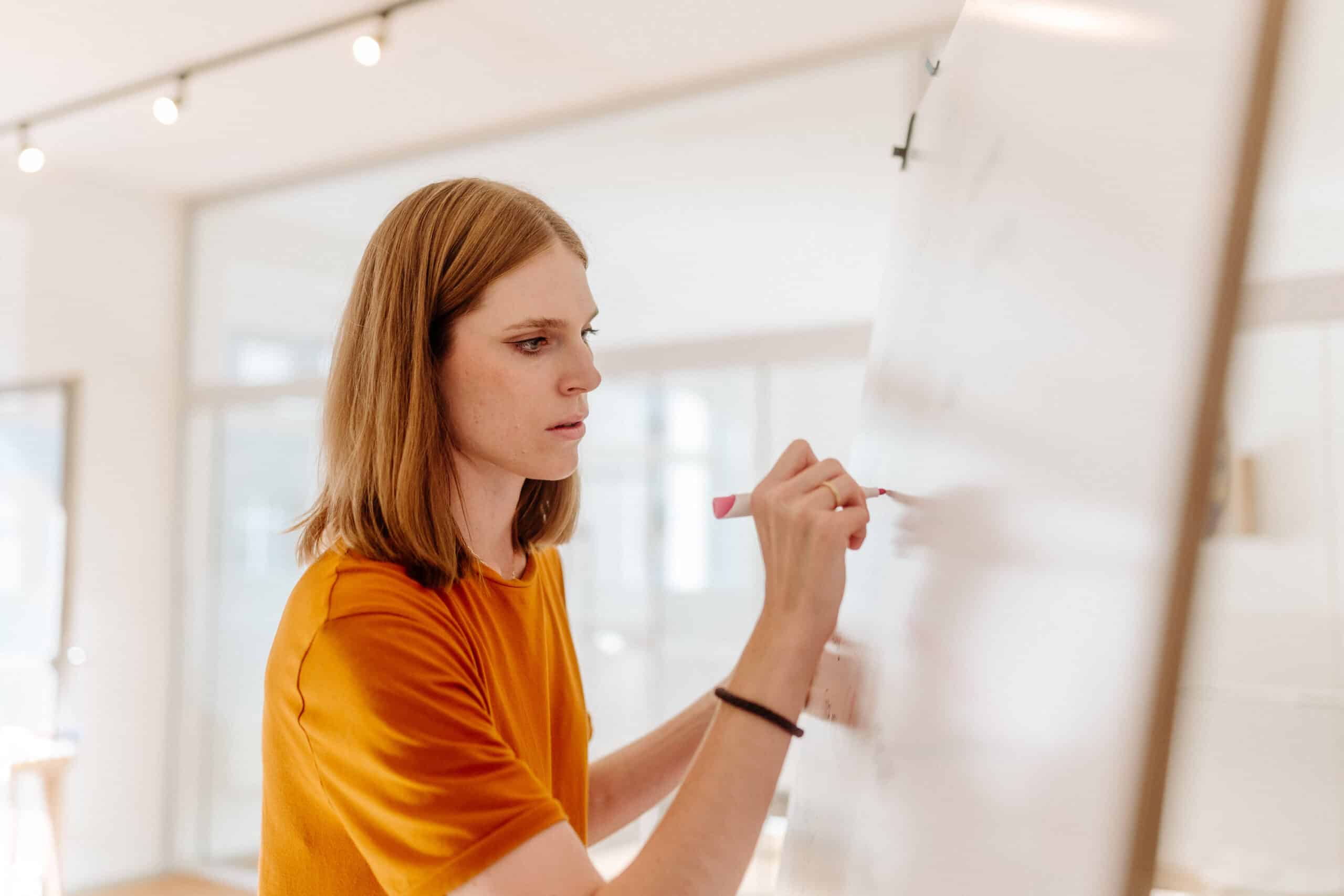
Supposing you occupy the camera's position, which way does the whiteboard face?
facing the viewer and to the left of the viewer

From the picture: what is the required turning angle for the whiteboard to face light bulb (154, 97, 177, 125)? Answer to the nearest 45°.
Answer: approximately 90° to its right

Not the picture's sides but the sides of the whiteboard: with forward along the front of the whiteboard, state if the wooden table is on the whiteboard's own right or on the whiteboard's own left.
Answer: on the whiteboard's own right

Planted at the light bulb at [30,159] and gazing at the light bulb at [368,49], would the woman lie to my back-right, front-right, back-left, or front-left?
front-right
